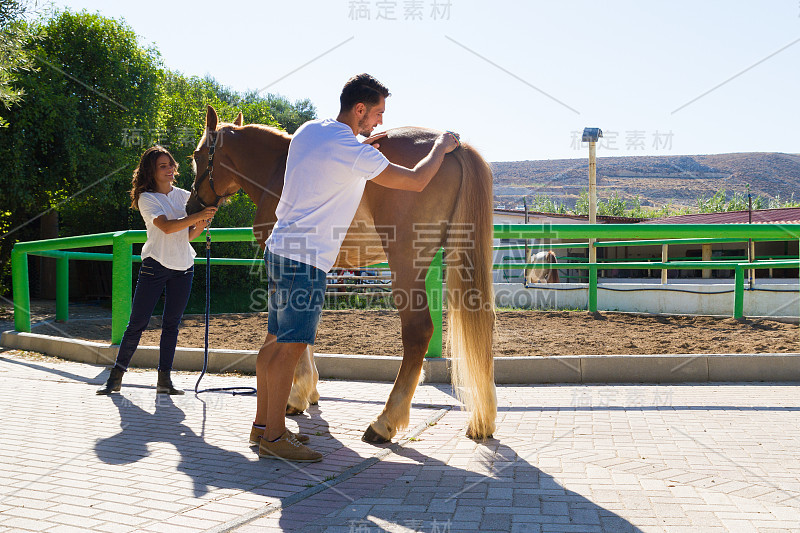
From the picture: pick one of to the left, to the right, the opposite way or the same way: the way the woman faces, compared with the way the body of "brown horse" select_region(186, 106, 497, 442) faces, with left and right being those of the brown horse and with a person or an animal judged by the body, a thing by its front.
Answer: the opposite way

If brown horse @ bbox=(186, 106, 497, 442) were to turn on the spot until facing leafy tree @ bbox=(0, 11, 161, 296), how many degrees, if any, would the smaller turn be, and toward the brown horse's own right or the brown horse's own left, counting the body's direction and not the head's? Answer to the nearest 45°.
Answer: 0° — it already faces it

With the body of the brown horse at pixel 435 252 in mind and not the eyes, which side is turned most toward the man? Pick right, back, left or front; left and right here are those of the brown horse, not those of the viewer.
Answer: left

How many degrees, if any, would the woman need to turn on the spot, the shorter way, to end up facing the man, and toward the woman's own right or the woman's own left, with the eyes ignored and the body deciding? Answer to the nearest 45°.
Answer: approximately 45° to the woman's own right

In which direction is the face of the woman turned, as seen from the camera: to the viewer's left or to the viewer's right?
to the viewer's right

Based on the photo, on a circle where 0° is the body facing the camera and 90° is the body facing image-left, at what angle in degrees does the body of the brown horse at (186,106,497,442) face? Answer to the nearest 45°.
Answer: approximately 135°

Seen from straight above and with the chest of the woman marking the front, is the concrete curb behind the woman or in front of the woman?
in front

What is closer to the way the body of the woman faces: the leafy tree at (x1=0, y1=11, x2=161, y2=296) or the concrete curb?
the concrete curb

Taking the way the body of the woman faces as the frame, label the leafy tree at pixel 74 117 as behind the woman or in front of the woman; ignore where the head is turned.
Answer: behind

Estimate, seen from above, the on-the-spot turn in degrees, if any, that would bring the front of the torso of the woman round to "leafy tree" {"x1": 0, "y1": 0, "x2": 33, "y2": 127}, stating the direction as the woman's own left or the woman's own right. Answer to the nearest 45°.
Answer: approximately 135° to the woman's own left

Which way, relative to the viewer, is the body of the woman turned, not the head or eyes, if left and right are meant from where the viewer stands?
facing the viewer and to the right of the viewer

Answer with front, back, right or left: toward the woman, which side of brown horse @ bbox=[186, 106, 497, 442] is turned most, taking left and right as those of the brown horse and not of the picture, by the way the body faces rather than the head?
front

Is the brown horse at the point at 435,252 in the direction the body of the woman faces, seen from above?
yes

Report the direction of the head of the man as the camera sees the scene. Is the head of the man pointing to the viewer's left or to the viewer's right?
to the viewer's right
